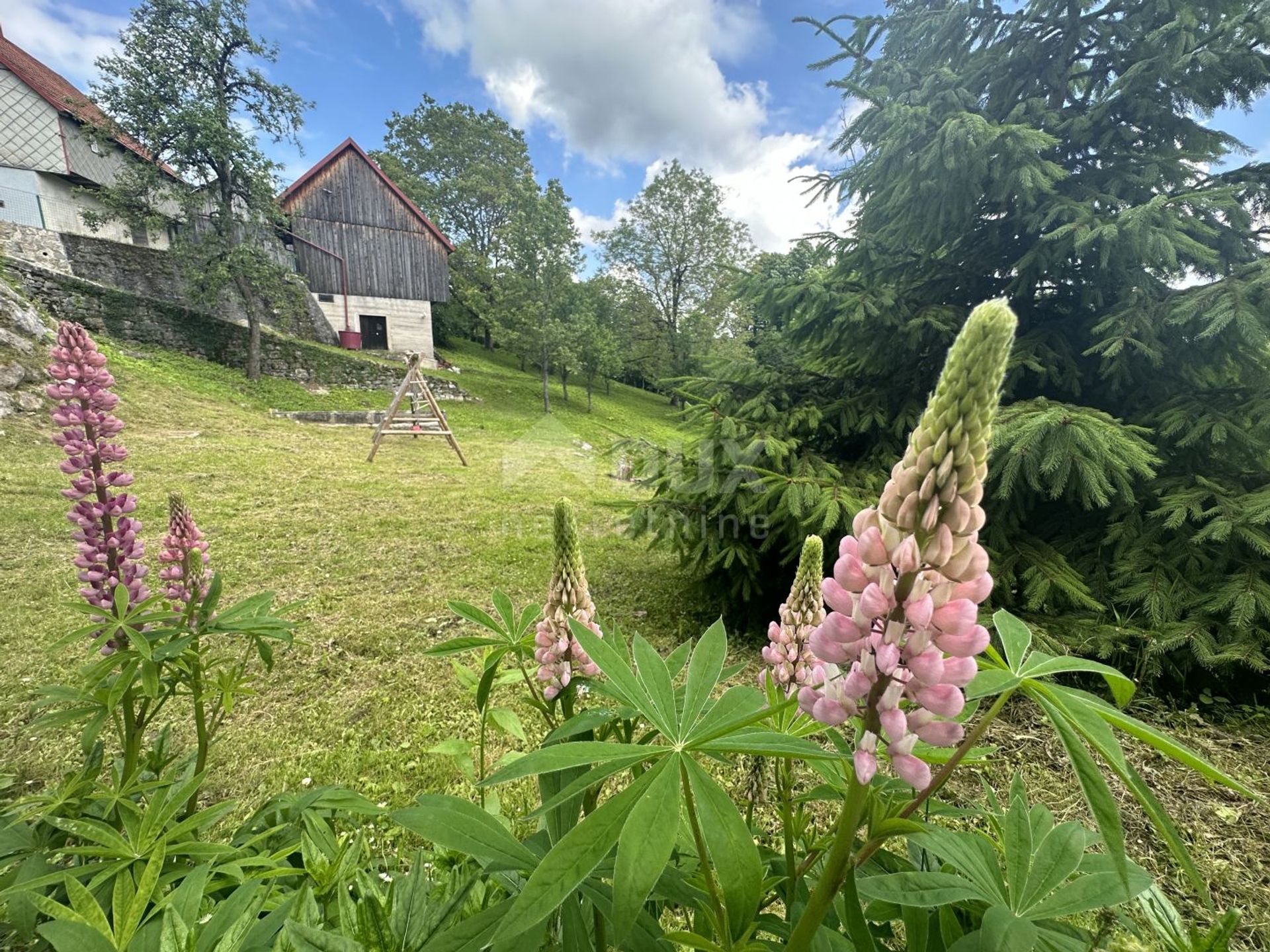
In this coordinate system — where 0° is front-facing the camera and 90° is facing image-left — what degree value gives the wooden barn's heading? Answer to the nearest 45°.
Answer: approximately 0°

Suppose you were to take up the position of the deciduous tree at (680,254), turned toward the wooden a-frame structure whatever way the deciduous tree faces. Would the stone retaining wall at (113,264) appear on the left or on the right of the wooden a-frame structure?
right

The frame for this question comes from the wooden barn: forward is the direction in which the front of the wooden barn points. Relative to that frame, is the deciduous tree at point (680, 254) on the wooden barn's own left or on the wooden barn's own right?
on the wooden barn's own left

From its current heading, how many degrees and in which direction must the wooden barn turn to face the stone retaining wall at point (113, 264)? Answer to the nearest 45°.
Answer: approximately 90° to its right

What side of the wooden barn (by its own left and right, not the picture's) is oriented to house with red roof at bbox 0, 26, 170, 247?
right

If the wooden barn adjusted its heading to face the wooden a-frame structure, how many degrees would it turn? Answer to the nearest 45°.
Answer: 0° — it already faces it
